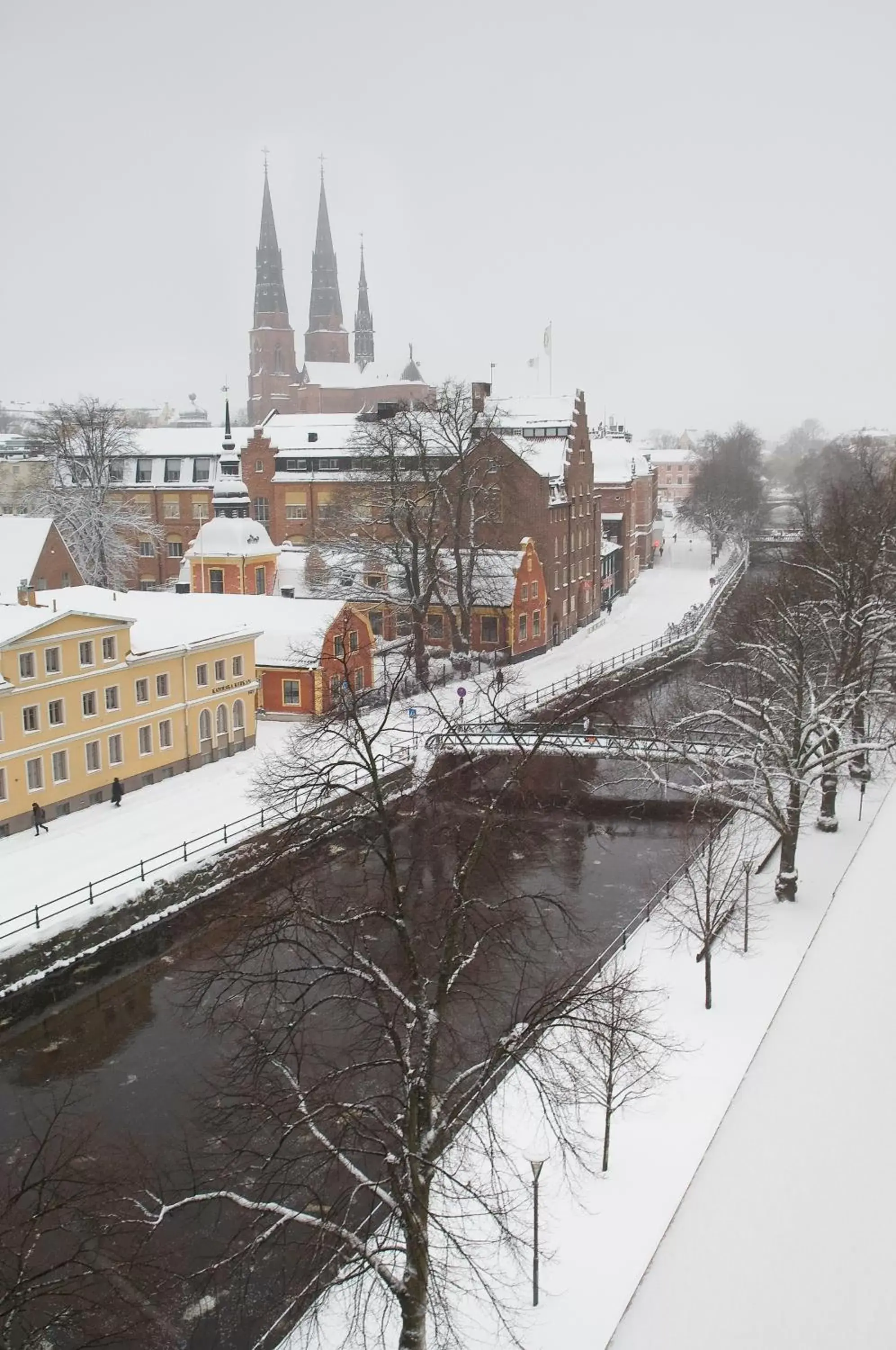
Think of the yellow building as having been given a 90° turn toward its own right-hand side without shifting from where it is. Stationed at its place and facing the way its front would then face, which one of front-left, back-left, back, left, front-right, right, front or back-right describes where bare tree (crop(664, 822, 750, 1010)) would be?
left

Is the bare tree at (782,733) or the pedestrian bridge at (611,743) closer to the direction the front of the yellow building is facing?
the bare tree

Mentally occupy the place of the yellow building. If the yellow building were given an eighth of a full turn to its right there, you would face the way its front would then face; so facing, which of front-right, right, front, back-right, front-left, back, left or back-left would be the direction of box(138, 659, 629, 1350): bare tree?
front

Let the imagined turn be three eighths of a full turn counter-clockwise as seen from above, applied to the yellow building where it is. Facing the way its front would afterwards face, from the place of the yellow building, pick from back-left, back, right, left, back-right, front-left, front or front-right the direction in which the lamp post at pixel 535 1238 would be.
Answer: back

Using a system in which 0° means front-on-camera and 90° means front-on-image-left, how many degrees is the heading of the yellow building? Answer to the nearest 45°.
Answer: approximately 315°

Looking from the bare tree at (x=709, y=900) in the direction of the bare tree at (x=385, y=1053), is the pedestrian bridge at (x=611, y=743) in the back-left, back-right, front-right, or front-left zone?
back-right

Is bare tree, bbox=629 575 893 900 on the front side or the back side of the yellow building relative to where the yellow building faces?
on the front side

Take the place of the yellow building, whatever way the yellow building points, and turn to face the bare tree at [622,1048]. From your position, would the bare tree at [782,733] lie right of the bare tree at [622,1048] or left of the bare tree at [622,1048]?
left

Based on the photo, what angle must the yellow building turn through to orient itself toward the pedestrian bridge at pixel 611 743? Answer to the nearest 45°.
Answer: approximately 45° to its left
